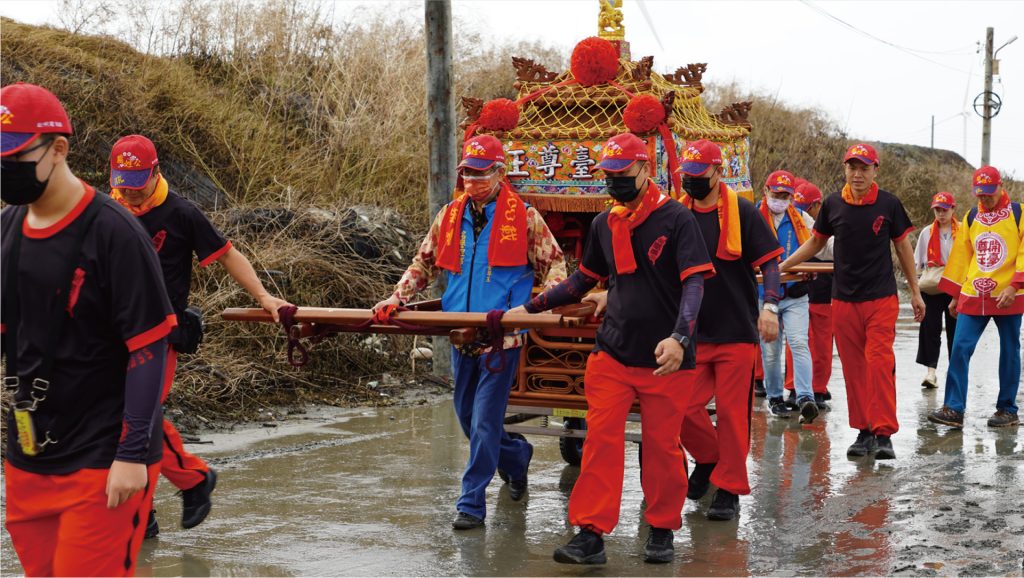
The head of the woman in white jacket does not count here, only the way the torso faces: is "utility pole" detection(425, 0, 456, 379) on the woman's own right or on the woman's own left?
on the woman's own right

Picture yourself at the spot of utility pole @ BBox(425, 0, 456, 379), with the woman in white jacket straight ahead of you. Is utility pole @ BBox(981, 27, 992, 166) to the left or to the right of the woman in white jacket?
left

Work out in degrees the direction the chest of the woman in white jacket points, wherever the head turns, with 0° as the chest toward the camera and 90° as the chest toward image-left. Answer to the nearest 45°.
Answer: approximately 0°

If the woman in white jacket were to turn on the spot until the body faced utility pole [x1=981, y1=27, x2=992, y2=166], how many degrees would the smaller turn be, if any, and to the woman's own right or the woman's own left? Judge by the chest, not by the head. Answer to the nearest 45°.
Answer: approximately 180°
